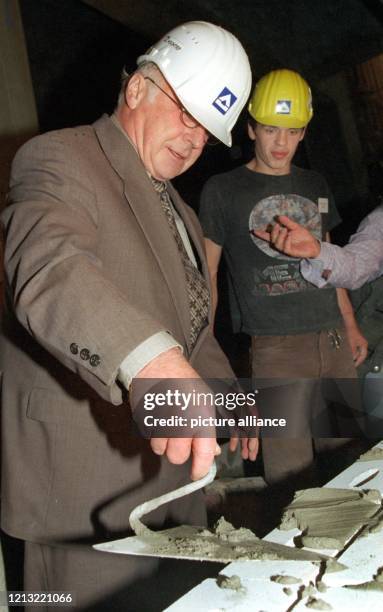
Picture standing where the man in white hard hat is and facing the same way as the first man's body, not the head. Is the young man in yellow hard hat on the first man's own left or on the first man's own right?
on the first man's own left

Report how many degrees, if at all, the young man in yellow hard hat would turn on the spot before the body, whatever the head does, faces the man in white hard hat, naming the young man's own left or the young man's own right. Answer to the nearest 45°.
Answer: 0° — they already face them

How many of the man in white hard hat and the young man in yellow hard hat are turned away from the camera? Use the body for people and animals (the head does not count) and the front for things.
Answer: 0

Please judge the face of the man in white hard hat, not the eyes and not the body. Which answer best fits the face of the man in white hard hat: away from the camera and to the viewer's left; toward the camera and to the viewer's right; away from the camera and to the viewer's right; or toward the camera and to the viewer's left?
toward the camera and to the viewer's right

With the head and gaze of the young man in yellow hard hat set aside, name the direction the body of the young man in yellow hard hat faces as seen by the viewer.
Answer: toward the camera

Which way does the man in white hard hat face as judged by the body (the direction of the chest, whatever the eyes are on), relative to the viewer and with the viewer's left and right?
facing the viewer and to the right of the viewer
